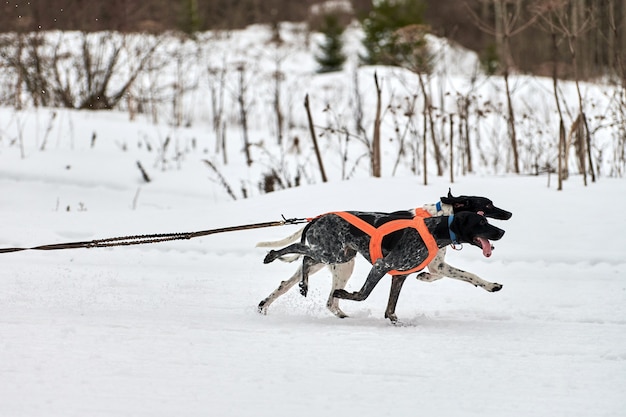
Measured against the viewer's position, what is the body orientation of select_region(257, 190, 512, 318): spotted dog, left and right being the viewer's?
facing to the right of the viewer

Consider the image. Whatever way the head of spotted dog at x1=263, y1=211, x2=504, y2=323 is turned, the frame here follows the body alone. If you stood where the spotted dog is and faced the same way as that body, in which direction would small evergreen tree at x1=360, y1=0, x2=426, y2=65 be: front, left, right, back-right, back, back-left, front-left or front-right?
left

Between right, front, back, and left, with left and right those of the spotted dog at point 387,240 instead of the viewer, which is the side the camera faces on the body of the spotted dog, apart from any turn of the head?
right

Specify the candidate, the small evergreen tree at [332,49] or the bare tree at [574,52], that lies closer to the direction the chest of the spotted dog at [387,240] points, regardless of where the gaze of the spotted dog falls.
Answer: the bare tree

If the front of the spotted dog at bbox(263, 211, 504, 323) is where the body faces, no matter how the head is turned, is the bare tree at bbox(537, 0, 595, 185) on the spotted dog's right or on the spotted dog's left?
on the spotted dog's left

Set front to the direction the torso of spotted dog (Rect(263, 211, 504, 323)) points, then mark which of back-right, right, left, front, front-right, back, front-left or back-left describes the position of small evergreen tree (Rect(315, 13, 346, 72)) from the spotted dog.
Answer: left

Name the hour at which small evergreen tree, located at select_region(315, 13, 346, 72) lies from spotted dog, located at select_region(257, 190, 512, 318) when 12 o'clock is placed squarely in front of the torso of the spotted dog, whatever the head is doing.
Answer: The small evergreen tree is roughly at 9 o'clock from the spotted dog.

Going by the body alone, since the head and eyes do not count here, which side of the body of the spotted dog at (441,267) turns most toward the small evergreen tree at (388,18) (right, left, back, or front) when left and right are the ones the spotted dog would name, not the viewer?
left

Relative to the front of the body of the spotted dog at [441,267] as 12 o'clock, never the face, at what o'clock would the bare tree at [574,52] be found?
The bare tree is roughly at 10 o'clock from the spotted dog.
